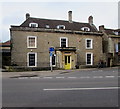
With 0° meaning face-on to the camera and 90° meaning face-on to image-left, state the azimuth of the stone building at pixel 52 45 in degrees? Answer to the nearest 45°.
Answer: approximately 0°
